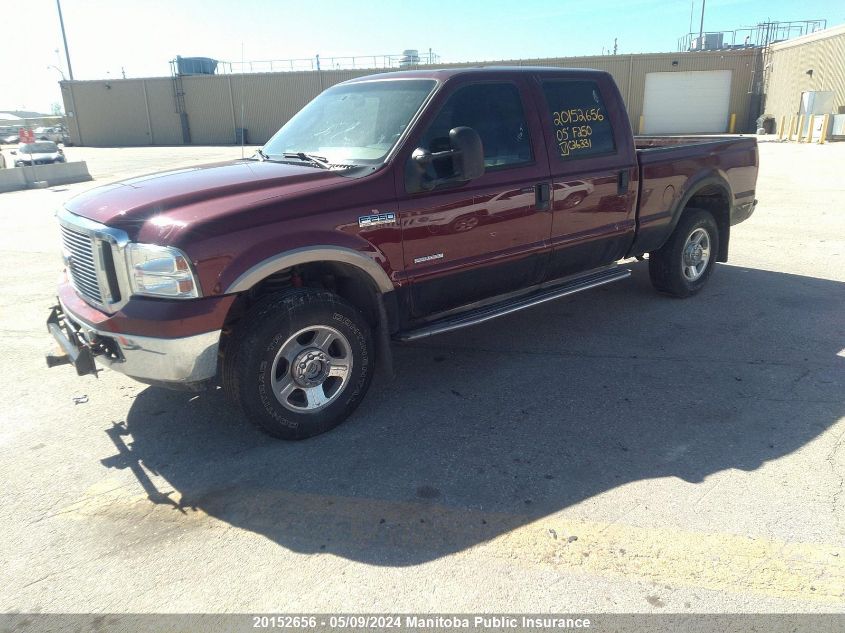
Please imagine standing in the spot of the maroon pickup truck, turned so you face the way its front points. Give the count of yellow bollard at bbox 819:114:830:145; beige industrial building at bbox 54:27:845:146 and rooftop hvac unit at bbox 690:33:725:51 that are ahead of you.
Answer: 0

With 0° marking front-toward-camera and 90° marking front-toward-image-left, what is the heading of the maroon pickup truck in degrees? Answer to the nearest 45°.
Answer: approximately 45°

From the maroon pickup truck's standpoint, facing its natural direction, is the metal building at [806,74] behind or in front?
behind

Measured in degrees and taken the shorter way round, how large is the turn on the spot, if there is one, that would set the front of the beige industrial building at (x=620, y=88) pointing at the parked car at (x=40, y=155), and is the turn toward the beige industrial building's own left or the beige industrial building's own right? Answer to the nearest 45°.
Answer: approximately 45° to the beige industrial building's own right

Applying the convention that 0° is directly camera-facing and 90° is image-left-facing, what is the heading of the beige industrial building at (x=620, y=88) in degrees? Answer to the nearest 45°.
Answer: approximately 0°

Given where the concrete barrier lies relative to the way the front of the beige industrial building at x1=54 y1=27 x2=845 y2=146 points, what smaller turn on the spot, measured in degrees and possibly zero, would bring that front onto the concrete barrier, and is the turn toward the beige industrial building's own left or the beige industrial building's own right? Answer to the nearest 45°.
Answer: approximately 45° to the beige industrial building's own right

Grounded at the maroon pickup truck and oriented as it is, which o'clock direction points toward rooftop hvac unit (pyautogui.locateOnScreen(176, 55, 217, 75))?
The rooftop hvac unit is roughly at 4 o'clock from the maroon pickup truck.

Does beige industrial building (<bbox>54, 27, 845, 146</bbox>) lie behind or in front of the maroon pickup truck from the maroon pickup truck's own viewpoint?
behind

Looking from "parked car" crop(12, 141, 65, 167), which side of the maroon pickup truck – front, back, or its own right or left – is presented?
right

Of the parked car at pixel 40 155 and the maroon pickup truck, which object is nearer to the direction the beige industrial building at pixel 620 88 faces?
the maroon pickup truck

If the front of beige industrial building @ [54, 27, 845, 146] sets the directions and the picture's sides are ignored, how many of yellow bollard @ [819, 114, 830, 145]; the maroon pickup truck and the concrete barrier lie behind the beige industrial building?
0

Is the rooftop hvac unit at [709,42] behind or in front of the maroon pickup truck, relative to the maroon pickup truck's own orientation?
behind

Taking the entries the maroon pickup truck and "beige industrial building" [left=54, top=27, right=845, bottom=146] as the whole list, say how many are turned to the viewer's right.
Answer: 0

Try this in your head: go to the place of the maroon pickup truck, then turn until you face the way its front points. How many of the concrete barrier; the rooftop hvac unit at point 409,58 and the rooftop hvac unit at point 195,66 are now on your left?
0
